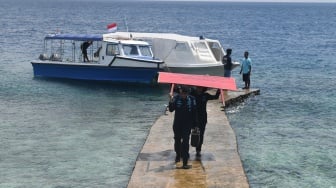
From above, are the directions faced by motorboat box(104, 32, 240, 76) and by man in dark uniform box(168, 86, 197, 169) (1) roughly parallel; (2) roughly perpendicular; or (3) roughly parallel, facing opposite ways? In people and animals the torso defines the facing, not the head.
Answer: roughly perpendicular

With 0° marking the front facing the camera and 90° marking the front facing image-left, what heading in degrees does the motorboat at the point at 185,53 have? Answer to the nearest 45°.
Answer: approximately 270°

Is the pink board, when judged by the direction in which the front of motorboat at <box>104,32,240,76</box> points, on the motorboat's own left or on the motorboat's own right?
on the motorboat's own right

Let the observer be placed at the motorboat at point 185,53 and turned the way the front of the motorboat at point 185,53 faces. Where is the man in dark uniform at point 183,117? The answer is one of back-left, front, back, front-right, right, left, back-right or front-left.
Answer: right

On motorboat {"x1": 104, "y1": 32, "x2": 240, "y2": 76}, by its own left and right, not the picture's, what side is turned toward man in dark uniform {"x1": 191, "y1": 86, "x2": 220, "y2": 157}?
right

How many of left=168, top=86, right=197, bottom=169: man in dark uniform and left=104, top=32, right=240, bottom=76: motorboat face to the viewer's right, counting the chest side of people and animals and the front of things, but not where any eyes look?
1

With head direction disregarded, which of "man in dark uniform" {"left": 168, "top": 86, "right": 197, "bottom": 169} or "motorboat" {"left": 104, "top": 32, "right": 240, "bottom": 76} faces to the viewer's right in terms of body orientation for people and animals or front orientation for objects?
the motorboat
